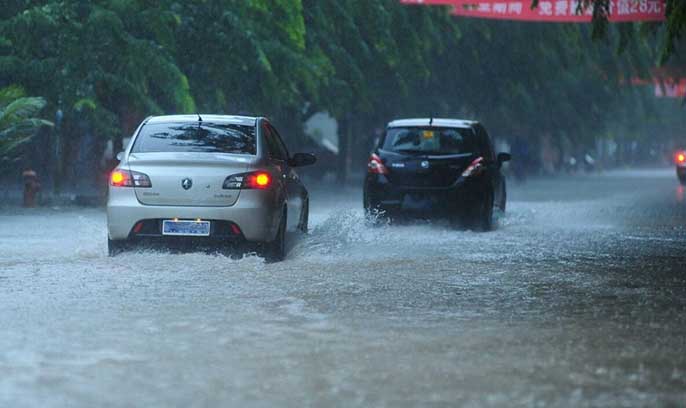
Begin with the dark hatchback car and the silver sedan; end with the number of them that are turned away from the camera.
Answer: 2

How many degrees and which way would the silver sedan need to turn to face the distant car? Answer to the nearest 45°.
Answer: approximately 45° to its right

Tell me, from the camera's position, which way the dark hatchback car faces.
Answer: facing away from the viewer

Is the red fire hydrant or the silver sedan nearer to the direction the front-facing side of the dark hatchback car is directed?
the red fire hydrant

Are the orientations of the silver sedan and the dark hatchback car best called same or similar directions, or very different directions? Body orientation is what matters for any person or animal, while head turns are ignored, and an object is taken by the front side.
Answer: same or similar directions

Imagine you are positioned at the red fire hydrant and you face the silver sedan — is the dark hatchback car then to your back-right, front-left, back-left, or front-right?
front-left

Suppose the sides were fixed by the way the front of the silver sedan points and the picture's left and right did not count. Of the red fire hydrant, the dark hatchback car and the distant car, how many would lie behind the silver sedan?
0

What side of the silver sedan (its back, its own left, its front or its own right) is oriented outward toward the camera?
back

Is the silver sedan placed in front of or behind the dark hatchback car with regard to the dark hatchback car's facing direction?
behind

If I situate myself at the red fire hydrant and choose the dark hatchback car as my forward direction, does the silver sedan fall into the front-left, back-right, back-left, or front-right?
front-right
